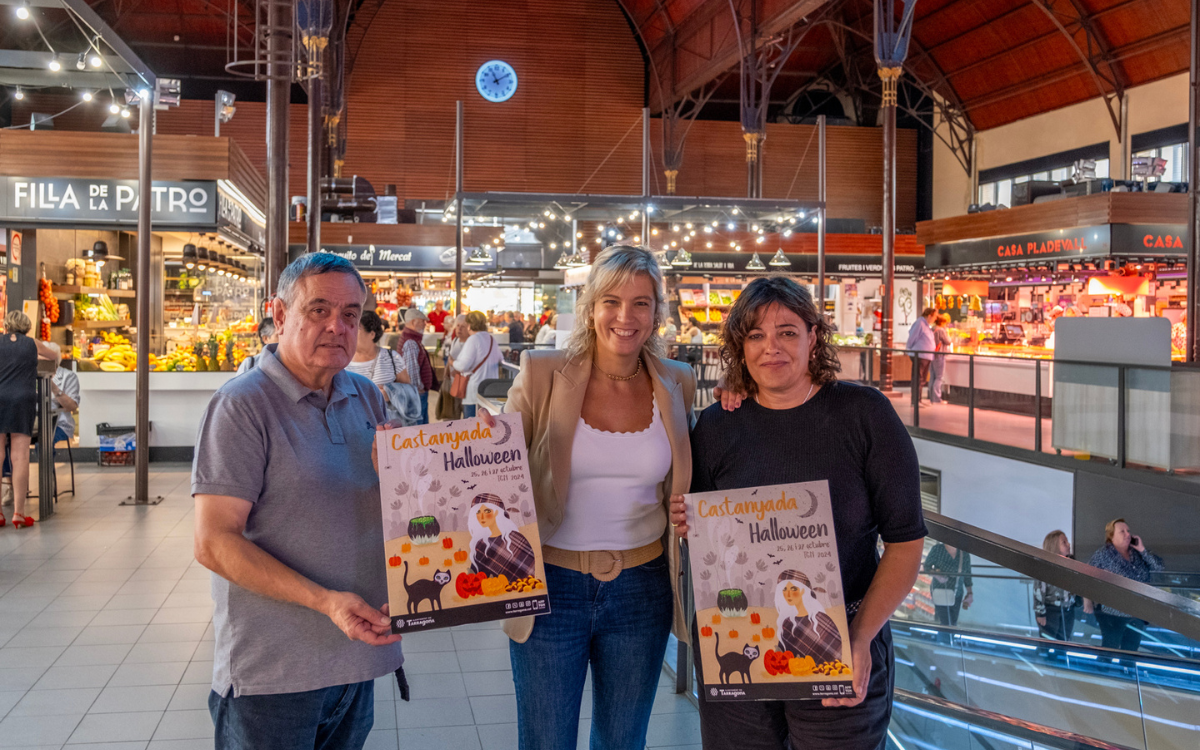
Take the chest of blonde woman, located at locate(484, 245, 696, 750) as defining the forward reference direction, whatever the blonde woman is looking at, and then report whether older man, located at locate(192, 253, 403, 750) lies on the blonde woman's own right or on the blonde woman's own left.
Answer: on the blonde woman's own right

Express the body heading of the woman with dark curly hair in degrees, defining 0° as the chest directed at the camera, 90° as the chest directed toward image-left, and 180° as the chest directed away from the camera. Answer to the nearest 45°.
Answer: approximately 0°

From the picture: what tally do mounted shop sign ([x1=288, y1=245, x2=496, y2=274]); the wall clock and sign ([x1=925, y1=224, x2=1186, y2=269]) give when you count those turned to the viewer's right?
0

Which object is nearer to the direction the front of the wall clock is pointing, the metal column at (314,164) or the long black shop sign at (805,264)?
the metal column

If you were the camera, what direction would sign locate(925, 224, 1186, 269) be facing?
facing the viewer and to the left of the viewer

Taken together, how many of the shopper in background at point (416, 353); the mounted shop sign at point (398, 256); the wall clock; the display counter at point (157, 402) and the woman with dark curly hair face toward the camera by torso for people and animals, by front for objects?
4

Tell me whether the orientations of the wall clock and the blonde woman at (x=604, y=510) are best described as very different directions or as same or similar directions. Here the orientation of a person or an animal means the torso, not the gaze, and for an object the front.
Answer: same or similar directions

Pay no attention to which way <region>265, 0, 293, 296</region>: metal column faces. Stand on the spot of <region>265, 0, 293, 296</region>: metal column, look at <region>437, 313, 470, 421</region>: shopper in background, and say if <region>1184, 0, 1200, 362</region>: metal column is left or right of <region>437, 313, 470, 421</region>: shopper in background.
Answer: right

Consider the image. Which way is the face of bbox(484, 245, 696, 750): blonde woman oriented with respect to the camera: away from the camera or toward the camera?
toward the camera

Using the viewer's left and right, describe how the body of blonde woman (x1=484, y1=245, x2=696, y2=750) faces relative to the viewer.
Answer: facing the viewer

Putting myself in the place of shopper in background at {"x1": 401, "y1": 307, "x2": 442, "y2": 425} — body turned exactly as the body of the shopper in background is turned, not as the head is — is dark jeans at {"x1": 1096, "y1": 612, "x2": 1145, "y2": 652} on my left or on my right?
on my right

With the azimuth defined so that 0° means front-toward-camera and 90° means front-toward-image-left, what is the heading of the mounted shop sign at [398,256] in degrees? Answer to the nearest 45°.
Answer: approximately 0°
